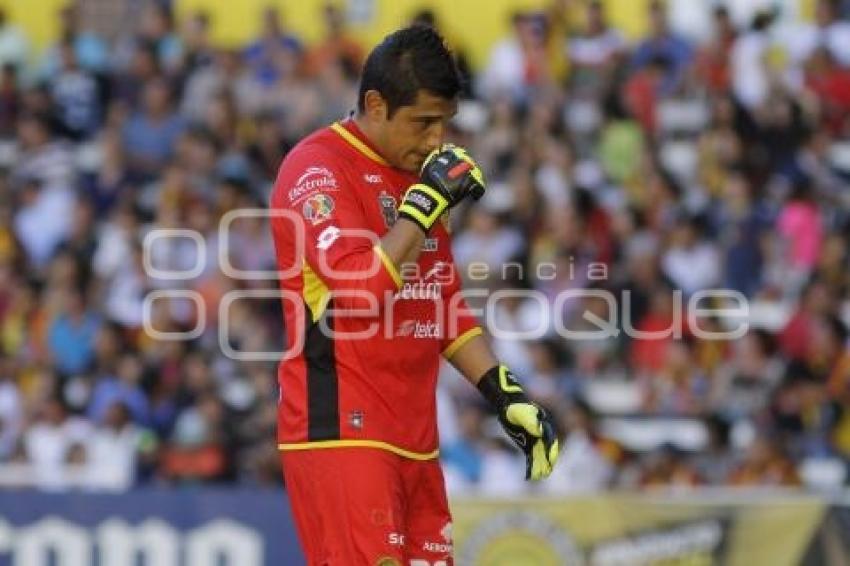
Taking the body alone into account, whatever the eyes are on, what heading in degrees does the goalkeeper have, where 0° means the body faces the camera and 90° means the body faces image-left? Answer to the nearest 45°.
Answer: approximately 315°

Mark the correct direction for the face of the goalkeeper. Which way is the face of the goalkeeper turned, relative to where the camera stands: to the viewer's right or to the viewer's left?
to the viewer's right
